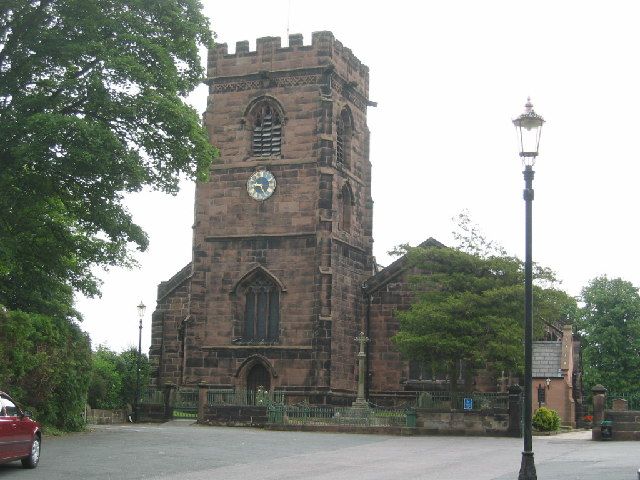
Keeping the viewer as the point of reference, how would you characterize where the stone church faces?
facing the viewer

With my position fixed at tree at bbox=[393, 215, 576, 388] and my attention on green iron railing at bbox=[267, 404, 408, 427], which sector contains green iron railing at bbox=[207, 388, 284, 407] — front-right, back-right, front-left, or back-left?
front-right

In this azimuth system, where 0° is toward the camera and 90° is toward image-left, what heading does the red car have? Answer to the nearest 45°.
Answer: approximately 225°

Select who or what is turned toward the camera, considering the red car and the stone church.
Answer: the stone church

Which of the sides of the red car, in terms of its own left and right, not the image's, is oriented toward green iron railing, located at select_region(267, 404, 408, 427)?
front

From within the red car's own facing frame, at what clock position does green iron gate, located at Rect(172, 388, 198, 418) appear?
The green iron gate is roughly at 11 o'clock from the red car.

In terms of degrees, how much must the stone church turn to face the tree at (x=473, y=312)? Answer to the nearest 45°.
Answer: approximately 45° to its left

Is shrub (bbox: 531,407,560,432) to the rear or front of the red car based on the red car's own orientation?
to the front

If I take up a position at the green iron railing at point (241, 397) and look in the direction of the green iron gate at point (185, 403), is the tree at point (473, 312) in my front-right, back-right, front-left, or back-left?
back-right

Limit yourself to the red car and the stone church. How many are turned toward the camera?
1

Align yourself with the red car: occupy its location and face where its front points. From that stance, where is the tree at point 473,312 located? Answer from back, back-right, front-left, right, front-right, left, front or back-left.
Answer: front

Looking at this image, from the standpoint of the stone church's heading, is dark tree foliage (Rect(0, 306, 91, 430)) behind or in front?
in front
